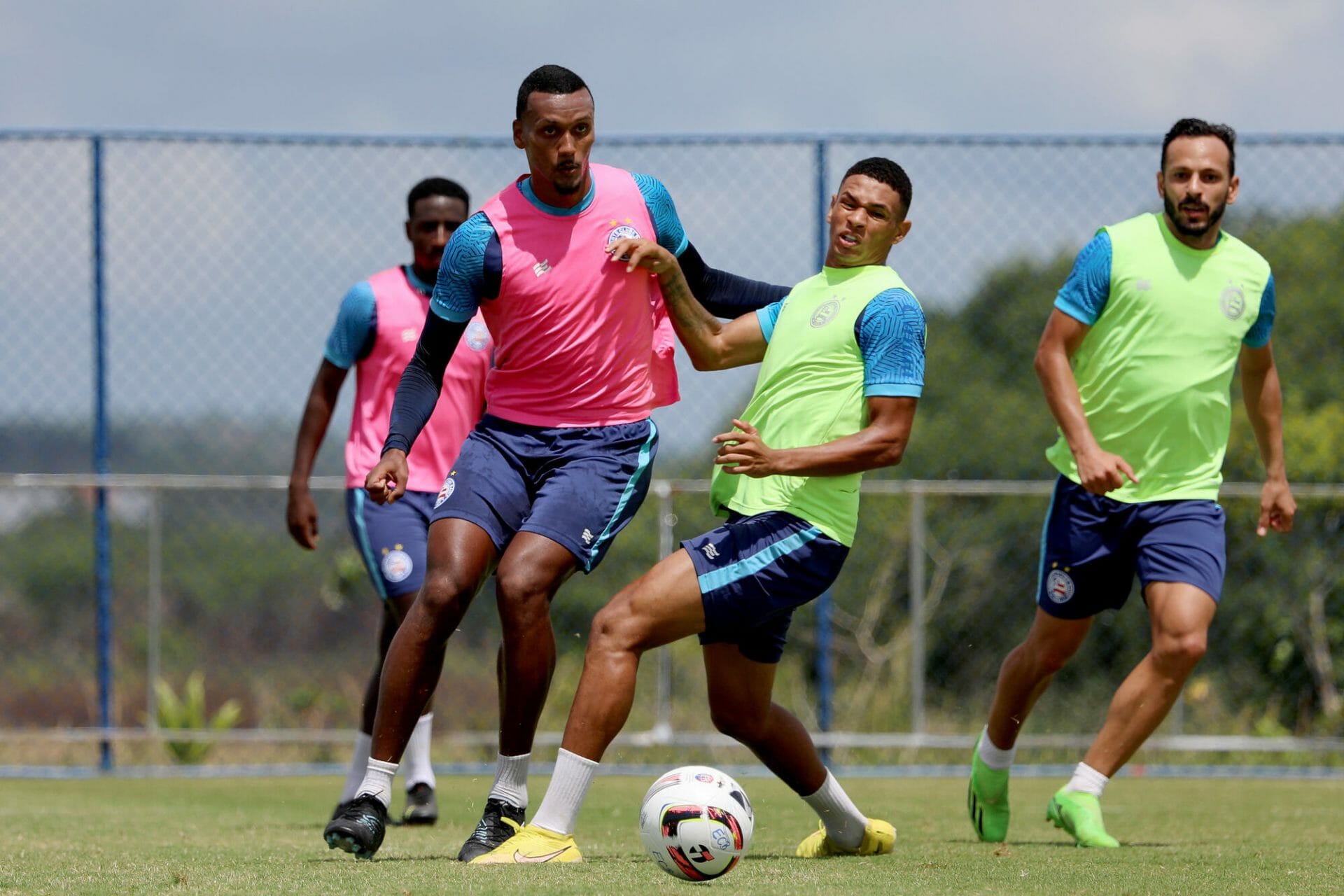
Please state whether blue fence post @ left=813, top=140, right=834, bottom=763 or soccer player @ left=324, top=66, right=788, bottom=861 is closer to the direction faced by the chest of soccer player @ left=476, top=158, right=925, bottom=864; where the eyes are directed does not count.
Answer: the soccer player

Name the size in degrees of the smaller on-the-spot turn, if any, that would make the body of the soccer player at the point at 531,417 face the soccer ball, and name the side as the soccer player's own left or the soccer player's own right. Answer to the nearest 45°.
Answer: approximately 45° to the soccer player's own left

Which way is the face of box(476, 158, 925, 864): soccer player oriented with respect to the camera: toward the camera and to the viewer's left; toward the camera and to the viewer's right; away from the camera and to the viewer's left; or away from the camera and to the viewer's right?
toward the camera and to the viewer's left

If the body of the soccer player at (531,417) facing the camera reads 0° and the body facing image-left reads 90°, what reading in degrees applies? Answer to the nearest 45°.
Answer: approximately 0°

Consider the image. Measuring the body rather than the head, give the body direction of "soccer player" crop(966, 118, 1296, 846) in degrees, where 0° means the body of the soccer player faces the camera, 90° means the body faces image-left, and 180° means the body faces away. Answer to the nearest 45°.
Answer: approximately 0°

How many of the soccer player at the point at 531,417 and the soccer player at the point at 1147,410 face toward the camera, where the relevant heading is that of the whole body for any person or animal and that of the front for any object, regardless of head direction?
2

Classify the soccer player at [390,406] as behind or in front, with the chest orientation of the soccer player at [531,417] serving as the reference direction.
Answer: behind

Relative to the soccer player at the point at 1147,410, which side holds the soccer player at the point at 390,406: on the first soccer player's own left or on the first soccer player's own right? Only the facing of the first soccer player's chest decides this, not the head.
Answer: on the first soccer player's own right

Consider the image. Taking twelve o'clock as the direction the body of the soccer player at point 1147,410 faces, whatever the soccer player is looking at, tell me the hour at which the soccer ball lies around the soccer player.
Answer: The soccer ball is roughly at 1 o'clock from the soccer player.

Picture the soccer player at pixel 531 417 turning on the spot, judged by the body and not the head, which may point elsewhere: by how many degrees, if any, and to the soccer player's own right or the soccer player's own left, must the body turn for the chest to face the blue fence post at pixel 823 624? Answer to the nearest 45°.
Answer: approximately 180°

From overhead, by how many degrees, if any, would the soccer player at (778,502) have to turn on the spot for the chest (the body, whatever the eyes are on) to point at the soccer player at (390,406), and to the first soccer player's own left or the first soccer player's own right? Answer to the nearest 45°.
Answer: approximately 90° to the first soccer player's own right
